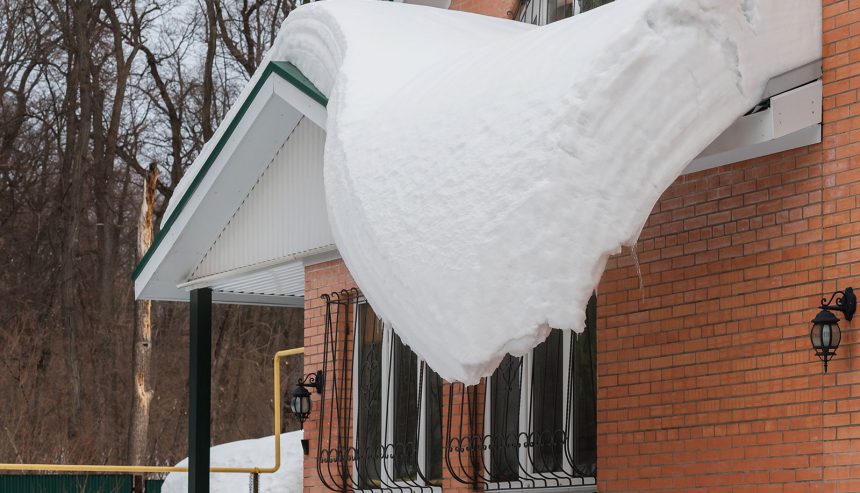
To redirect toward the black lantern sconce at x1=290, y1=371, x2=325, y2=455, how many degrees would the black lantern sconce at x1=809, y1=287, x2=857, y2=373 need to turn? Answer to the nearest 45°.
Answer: approximately 90° to its right

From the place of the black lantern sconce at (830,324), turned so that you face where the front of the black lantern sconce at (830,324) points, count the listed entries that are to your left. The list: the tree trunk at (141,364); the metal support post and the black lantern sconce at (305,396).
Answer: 0

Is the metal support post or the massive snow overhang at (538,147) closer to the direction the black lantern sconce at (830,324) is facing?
the massive snow overhang

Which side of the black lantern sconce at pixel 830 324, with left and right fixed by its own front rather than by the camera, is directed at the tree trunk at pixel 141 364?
right

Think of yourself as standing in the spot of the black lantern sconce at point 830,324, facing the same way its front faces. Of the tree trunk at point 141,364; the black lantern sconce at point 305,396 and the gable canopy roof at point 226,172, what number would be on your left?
0

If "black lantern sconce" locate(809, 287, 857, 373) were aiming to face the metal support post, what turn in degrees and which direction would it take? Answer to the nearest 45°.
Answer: approximately 90° to its right

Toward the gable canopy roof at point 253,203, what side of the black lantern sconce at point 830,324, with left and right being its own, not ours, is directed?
right

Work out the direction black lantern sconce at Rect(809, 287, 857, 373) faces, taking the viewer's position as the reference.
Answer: facing the viewer and to the left of the viewer
